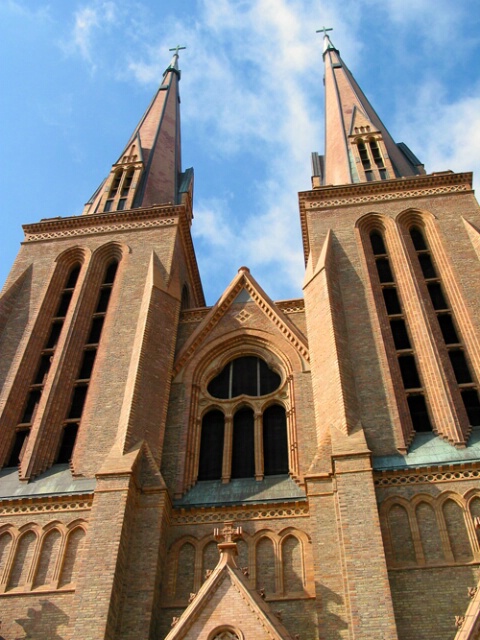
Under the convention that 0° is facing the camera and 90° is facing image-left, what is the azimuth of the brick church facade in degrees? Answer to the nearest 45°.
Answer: approximately 0°
